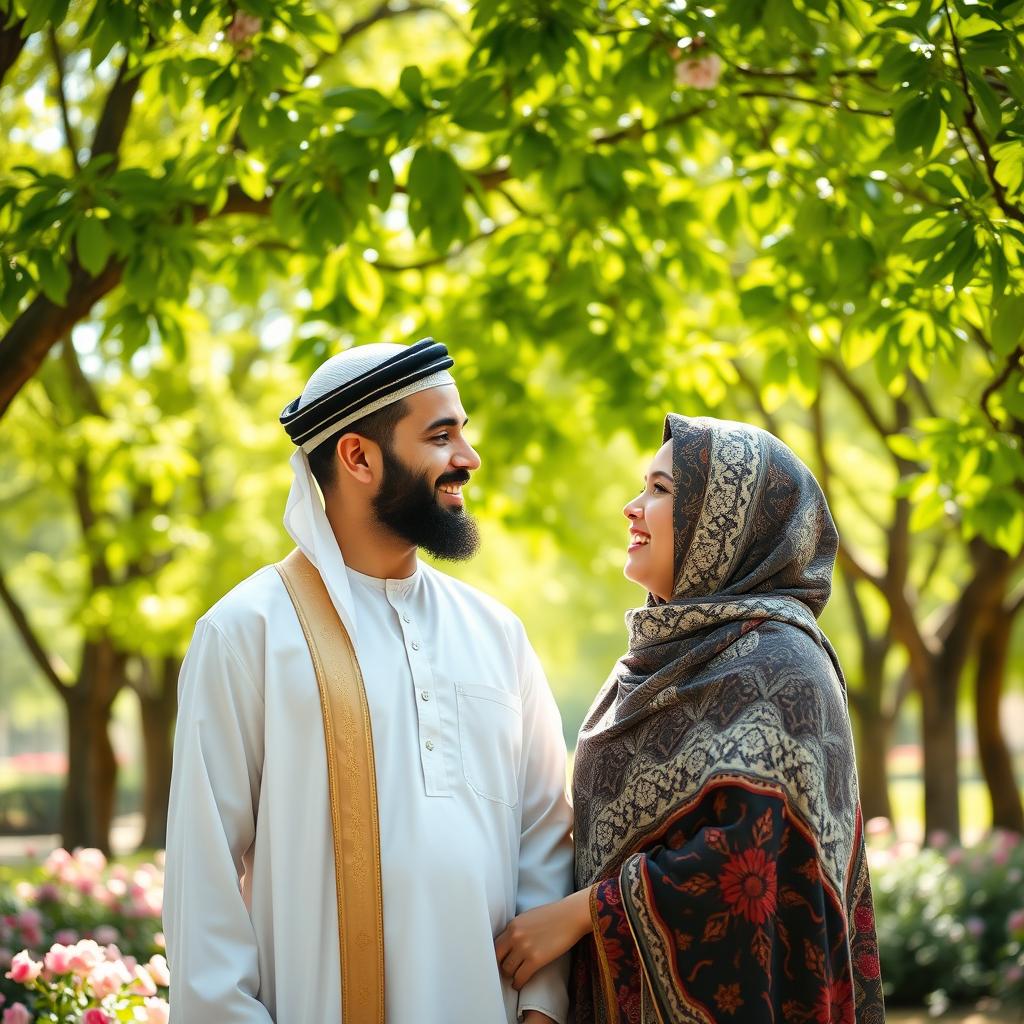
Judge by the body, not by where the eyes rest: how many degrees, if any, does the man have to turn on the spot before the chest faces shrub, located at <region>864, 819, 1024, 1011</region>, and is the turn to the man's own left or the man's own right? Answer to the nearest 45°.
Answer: approximately 90° to the man's own left

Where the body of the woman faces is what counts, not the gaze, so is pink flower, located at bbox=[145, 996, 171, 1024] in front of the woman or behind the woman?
in front

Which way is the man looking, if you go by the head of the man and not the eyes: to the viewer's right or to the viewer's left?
to the viewer's right

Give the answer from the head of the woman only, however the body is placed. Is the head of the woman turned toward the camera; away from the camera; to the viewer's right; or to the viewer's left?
to the viewer's left

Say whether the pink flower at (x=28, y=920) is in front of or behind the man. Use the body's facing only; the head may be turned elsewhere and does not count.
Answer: behind

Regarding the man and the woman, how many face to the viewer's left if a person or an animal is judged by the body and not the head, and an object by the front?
1

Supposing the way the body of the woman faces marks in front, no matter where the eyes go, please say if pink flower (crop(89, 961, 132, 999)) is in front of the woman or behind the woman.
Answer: in front

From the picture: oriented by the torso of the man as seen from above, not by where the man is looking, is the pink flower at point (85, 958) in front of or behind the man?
behind

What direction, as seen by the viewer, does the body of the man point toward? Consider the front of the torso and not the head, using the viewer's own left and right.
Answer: facing the viewer and to the right of the viewer

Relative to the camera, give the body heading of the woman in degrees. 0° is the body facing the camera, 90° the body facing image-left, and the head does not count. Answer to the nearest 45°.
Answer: approximately 90°
